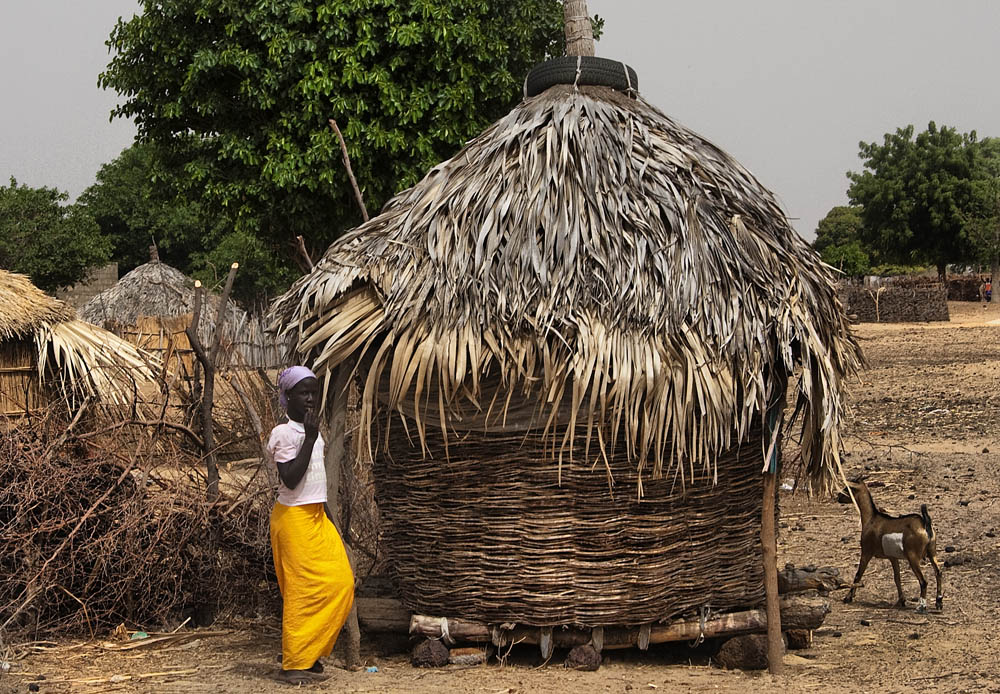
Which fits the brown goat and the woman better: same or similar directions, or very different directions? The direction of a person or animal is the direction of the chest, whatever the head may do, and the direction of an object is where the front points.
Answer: very different directions

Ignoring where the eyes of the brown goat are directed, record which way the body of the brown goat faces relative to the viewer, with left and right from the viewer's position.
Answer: facing away from the viewer and to the left of the viewer

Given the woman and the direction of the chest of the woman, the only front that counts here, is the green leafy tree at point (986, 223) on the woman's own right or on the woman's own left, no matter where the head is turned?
on the woman's own left

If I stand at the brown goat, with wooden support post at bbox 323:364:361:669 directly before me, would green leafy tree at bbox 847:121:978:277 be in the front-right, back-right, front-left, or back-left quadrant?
back-right
